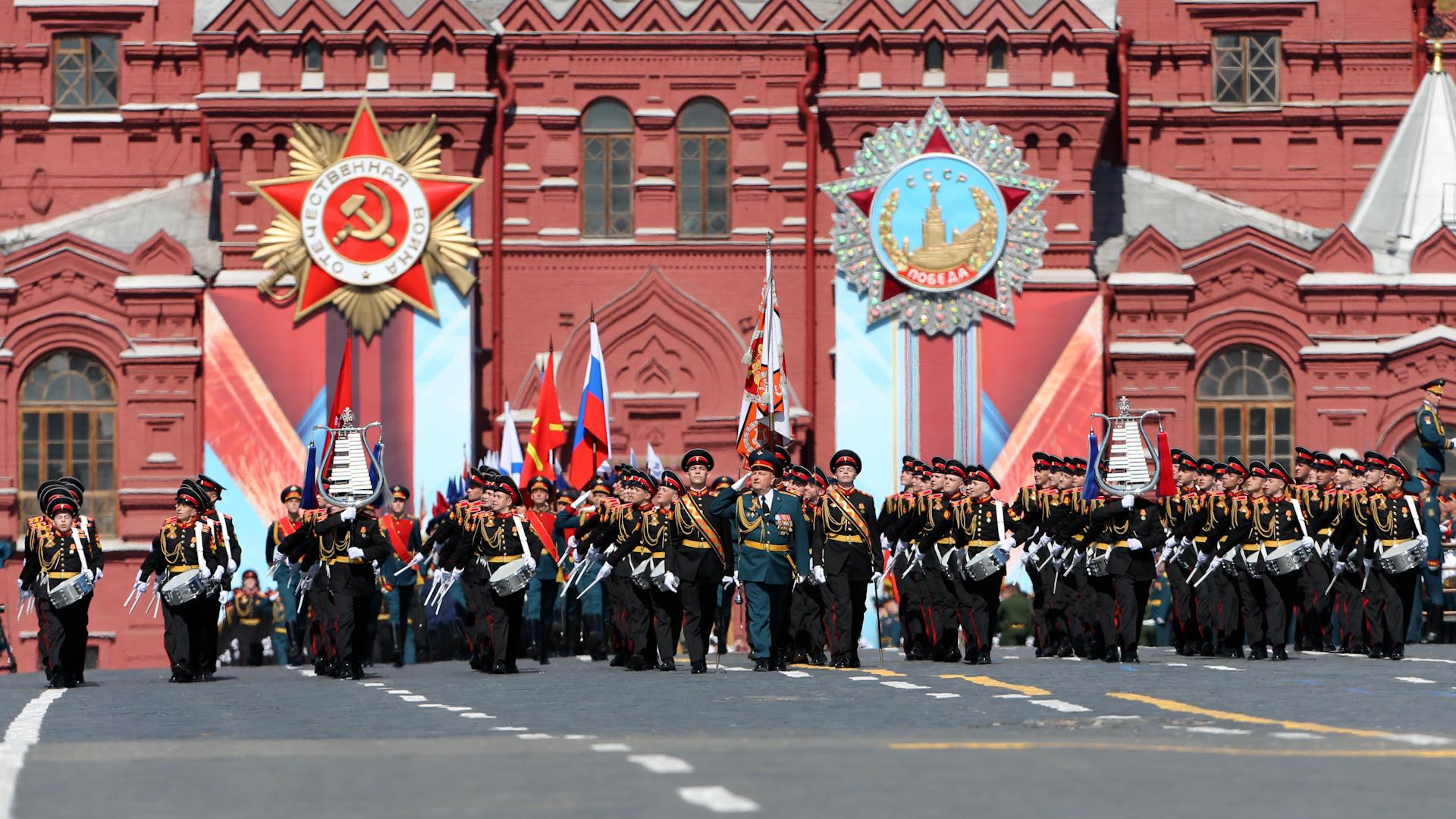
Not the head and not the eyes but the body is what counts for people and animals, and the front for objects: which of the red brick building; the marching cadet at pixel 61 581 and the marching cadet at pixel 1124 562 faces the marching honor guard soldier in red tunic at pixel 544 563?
the red brick building

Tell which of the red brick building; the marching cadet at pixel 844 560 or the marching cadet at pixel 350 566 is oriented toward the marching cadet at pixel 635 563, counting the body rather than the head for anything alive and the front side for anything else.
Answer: the red brick building

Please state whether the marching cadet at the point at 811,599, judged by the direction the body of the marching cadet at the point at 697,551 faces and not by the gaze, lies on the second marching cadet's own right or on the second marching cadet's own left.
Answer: on the second marching cadet's own left

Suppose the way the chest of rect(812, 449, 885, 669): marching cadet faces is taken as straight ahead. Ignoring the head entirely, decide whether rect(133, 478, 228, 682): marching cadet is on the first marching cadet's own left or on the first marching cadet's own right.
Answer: on the first marching cadet's own right

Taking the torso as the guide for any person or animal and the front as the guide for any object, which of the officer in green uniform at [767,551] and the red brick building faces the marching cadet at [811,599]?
the red brick building

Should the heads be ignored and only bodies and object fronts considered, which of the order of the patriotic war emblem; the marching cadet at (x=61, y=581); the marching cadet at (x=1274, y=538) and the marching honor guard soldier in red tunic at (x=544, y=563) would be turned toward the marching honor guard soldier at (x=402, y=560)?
the order of the patriotic war emblem

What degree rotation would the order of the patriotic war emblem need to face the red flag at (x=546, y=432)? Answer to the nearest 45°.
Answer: approximately 45° to its left

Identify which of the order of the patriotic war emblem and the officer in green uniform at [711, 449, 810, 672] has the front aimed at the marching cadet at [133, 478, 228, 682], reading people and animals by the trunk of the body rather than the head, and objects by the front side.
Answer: the order of the patriotic war emblem

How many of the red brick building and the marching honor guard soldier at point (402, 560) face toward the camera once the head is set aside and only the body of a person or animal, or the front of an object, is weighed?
2
